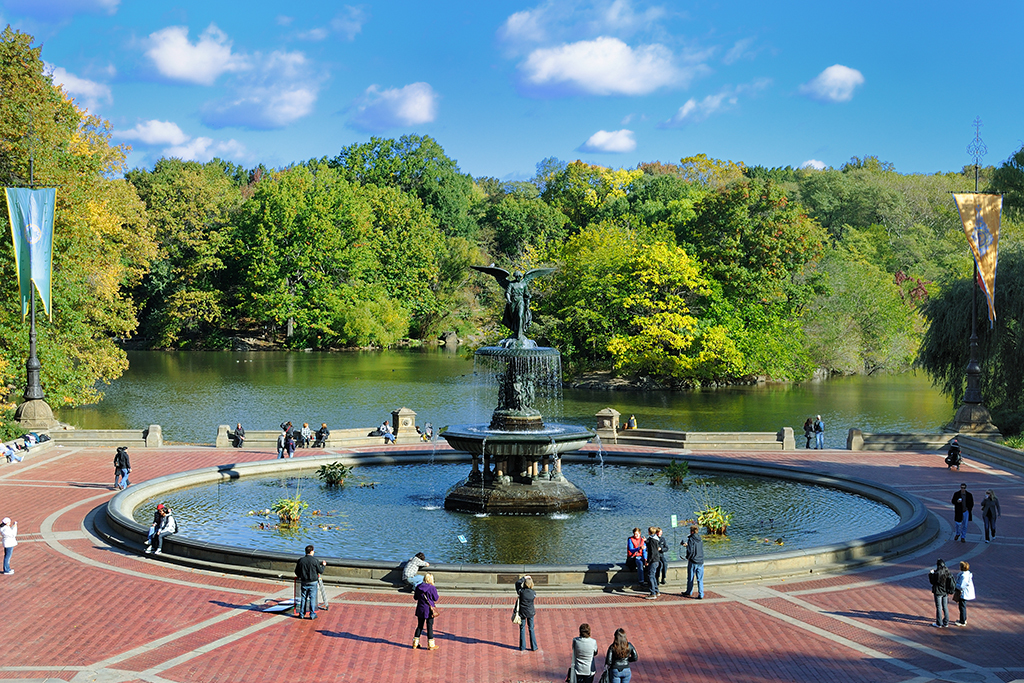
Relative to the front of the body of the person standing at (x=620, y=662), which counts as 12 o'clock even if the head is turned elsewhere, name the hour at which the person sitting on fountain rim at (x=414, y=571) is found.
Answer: The person sitting on fountain rim is roughly at 11 o'clock from the person standing.

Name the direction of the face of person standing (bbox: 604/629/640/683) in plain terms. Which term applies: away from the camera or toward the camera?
away from the camera

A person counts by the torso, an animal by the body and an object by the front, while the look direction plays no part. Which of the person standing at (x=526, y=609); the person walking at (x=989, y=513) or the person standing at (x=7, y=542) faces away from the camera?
the person standing at (x=526, y=609)

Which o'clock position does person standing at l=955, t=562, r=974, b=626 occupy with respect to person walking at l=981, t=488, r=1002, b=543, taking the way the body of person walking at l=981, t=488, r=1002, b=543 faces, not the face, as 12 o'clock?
person standing at l=955, t=562, r=974, b=626 is roughly at 12 o'clock from person walking at l=981, t=488, r=1002, b=543.

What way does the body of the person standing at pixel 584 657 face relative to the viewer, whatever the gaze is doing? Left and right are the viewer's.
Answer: facing away from the viewer

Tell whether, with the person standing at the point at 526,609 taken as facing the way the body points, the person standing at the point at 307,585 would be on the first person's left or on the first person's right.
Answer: on the first person's left

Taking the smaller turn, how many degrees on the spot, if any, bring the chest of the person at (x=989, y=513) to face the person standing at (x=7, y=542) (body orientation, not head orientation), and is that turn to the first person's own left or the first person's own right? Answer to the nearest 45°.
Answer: approximately 45° to the first person's own right

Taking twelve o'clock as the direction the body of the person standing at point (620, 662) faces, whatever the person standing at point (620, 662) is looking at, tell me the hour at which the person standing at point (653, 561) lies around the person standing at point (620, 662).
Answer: the person standing at point (653, 561) is roughly at 12 o'clock from the person standing at point (620, 662).

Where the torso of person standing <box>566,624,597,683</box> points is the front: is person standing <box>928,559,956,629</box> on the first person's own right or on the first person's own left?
on the first person's own right

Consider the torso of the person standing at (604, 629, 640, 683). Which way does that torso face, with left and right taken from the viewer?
facing away from the viewer

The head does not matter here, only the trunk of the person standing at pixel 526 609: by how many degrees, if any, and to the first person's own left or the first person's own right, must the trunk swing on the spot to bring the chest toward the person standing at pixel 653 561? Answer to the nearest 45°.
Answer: approximately 45° to the first person's own right

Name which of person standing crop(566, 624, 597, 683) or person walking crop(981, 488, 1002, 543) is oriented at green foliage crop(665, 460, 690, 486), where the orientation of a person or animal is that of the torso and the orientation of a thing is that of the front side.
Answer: person standing crop(566, 624, 597, 683)

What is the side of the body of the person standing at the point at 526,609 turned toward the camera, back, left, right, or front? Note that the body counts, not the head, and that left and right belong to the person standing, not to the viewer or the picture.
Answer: back

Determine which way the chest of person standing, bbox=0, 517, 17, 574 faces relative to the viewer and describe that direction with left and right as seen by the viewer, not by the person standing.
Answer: facing to the right of the viewer
